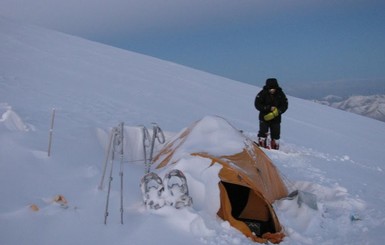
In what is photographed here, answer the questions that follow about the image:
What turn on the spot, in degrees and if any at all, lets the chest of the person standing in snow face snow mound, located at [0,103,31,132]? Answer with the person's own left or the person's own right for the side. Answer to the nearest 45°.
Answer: approximately 45° to the person's own right

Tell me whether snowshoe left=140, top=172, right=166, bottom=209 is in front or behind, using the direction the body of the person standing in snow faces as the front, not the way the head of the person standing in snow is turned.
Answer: in front

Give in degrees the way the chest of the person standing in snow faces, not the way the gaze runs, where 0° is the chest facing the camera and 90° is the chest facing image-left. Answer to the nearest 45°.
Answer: approximately 0°

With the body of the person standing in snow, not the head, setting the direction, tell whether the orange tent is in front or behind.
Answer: in front

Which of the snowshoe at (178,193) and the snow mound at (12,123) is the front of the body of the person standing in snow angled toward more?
the snowshoe

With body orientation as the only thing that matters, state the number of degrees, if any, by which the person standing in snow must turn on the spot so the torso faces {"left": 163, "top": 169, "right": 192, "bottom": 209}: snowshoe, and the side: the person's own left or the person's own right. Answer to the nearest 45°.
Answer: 0° — they already face it
